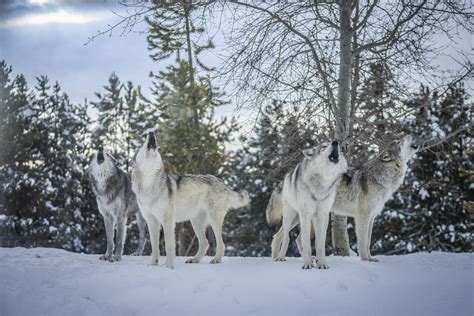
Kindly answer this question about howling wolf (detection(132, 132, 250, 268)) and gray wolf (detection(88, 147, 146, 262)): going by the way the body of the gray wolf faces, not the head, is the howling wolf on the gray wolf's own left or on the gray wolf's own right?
on the gray wolf's own left

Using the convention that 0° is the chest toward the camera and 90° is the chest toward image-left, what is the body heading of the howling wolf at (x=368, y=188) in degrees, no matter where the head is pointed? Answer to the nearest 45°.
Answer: approximately 270°

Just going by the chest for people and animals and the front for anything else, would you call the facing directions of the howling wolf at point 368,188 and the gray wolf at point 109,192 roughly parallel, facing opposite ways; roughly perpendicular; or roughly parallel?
roughly perpendicular

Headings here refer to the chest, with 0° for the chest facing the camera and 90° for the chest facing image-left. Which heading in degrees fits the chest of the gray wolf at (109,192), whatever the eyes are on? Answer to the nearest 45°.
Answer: approximately 45°

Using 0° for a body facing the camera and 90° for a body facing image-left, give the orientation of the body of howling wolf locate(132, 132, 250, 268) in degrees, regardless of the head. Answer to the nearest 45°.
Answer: approximately 45°

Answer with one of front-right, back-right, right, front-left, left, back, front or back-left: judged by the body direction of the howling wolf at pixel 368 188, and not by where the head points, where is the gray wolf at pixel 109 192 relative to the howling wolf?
back

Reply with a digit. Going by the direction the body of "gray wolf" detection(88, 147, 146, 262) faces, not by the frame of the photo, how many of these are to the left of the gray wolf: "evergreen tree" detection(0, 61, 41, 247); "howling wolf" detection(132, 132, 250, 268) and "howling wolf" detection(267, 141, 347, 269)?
2

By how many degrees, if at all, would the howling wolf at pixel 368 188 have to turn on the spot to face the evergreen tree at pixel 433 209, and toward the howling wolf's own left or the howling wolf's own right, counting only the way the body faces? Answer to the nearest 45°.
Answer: approximately 90° to the howling wolf's own left

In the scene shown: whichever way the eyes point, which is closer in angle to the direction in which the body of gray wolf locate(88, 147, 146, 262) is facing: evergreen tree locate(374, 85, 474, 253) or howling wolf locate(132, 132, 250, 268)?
the howling wolf

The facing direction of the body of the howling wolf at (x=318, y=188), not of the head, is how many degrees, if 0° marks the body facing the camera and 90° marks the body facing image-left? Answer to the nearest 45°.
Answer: approximately 315°

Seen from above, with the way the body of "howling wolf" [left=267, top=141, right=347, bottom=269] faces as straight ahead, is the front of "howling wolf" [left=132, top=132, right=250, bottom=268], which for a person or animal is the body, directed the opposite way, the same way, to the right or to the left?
to the right
